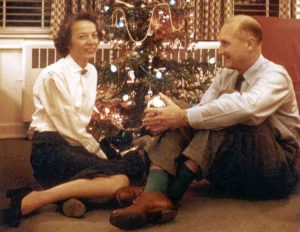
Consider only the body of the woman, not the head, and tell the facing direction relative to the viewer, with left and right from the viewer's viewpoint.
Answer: facing the viewer and to the right of the viewer

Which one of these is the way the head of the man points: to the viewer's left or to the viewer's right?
to the viewer's left

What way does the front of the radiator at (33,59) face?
toward the camera

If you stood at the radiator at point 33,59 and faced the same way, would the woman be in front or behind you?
in front
